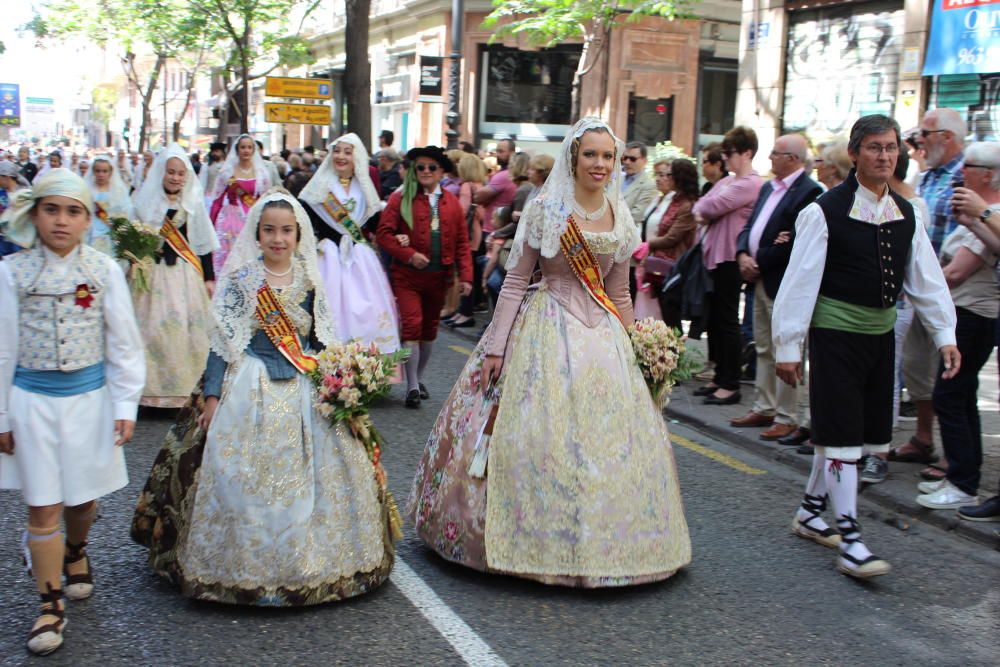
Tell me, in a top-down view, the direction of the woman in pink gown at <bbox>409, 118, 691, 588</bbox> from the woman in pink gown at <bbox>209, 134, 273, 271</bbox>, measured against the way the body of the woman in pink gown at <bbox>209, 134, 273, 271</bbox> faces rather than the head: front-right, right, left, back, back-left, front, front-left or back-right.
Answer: front

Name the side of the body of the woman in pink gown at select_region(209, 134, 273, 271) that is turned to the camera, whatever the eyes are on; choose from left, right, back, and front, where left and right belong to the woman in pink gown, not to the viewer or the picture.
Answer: front

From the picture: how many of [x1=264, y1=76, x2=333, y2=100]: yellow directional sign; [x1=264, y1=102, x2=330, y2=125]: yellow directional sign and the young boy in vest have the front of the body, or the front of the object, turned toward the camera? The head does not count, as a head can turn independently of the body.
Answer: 3

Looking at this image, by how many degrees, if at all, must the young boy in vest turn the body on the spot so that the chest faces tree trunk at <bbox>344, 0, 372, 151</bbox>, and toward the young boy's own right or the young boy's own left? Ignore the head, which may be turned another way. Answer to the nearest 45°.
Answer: approximately 180°

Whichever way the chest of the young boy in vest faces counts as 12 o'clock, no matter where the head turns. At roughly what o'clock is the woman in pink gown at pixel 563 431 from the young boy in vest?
The woman in pink gown is roughly at 9 o'clock from the young boy in vest.

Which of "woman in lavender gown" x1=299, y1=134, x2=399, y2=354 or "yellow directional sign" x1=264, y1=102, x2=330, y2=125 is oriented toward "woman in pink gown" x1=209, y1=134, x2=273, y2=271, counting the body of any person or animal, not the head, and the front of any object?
the yellow directional sign

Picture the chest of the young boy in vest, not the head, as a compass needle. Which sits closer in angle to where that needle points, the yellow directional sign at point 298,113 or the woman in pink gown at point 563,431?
the woman in pink gown

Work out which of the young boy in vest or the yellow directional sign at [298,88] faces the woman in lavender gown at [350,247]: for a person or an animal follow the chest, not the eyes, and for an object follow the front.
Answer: the yellow directional sign

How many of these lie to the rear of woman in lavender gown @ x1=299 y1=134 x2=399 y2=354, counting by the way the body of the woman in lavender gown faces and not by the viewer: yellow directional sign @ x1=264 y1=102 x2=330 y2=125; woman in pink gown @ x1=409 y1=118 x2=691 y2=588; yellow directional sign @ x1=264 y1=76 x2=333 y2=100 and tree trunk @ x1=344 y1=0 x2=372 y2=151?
3

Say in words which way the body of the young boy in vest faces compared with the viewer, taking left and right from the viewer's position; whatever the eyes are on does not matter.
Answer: facing the viewer

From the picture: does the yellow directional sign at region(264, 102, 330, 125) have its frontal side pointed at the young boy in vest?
yes
